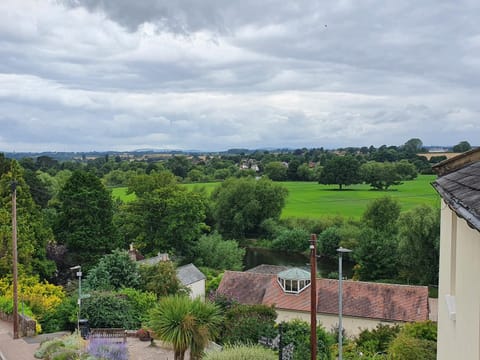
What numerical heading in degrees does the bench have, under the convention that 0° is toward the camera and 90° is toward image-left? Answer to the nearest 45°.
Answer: approximately 0°

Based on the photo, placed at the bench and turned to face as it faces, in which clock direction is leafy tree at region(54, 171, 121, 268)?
The leafy tree is roughly at 6 o'clock from the bench.

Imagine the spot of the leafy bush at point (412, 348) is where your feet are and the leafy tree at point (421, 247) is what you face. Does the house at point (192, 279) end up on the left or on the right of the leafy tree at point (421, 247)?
left

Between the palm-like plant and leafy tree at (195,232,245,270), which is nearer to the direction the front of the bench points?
the palm-like plant

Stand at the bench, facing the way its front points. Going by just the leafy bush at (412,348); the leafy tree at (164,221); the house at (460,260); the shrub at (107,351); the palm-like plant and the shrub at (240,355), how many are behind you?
1

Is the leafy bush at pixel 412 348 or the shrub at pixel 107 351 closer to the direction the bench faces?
the shrub

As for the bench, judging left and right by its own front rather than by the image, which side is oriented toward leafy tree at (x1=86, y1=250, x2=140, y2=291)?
back

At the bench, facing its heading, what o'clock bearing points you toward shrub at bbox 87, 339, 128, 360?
The shrub is roughly at 12 o'clock from the bench.

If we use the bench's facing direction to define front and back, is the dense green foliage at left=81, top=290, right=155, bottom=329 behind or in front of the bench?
behind

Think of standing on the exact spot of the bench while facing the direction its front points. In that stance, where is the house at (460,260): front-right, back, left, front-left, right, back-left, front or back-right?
front

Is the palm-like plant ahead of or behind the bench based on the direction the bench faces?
ahead

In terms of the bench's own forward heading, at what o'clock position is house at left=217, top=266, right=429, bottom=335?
The house is roughly at 8 o'clock from the bench.

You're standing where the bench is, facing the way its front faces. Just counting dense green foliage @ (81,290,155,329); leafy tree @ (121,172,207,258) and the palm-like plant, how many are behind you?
2

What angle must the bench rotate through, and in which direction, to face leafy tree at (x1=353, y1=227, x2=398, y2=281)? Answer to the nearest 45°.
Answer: approximately 135° to its left

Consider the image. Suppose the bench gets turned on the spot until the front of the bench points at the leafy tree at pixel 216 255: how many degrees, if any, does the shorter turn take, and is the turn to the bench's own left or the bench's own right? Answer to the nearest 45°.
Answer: approximately 180°

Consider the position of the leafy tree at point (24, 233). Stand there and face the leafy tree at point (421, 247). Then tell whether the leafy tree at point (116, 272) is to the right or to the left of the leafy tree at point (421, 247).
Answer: right
